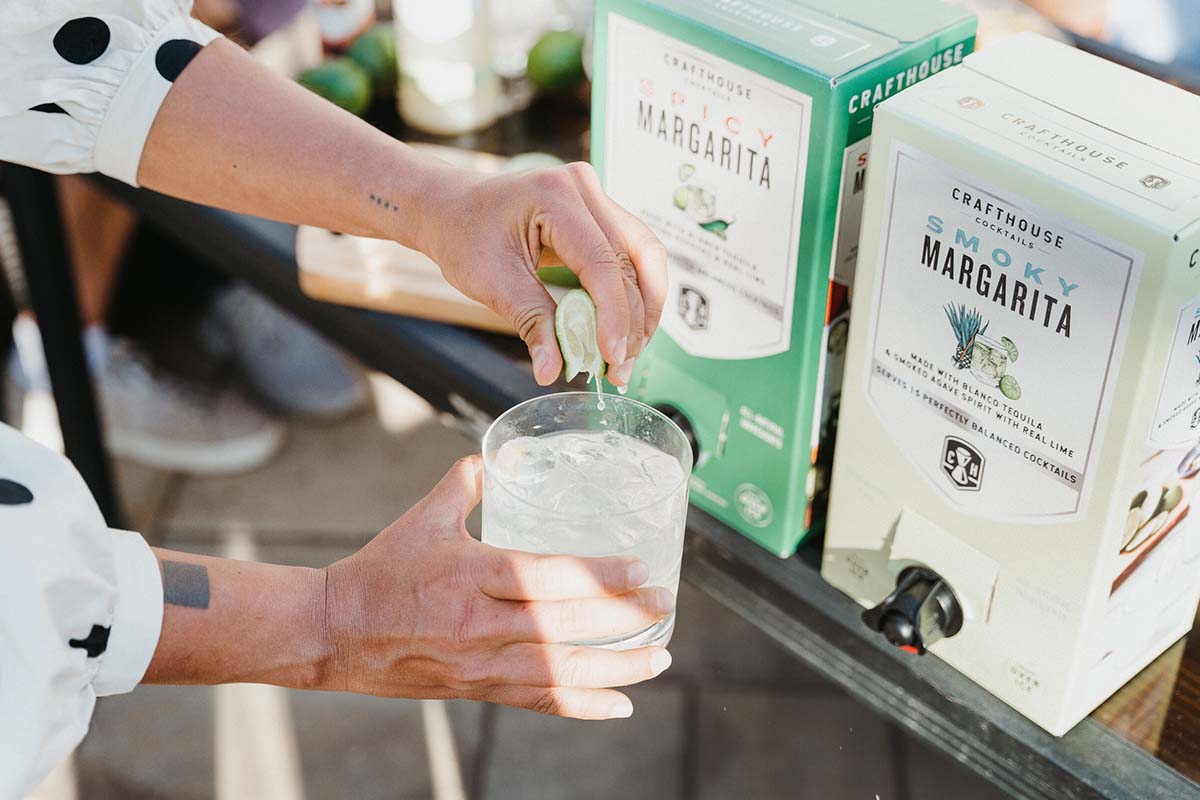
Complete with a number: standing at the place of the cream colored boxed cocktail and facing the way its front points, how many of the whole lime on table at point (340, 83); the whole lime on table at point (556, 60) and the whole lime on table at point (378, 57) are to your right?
3

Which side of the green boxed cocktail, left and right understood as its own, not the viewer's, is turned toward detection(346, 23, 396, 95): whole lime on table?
right

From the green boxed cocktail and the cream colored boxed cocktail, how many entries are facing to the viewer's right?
0

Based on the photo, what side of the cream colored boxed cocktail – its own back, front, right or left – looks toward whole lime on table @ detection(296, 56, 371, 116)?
right

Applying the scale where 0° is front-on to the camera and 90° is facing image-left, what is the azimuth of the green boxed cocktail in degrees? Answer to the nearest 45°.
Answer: approximately 45°

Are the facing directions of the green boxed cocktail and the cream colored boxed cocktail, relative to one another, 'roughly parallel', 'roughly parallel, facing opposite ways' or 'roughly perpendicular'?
roughly parallel

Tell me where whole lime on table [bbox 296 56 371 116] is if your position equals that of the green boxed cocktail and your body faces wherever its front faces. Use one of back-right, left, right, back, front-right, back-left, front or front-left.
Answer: right

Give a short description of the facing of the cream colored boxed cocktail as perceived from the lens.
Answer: facing the viewer and to the left of the viewer
